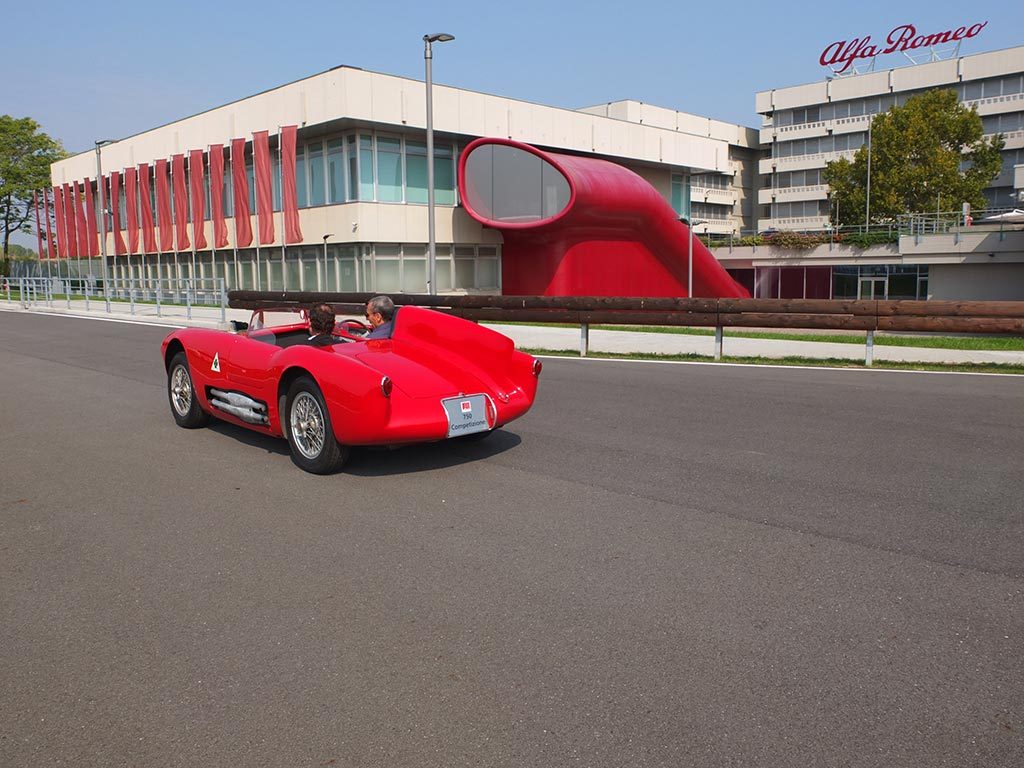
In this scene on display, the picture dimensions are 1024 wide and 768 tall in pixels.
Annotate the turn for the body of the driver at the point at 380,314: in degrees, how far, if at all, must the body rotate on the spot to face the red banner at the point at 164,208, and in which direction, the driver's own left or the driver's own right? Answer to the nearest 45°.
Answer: approximately 45° to the driver's own right

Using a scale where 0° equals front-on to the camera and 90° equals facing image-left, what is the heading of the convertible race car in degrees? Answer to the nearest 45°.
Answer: approximately 135°

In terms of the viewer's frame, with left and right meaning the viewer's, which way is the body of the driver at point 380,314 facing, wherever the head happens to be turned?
facing away from the viewer and to the left of the viewer

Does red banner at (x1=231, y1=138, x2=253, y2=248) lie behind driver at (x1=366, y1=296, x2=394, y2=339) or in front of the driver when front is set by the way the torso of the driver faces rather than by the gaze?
in front

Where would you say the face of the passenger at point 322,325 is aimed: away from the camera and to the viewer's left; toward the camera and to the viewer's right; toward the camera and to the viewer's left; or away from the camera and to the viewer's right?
away from the camera and to the viewer's left

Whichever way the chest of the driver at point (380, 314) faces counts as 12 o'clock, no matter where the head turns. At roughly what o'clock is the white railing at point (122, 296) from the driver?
The white railing is roughly at 1 o'clock from the driver.

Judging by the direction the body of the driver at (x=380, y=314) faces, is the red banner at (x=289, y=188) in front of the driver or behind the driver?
in front

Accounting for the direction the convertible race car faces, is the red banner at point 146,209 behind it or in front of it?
in front

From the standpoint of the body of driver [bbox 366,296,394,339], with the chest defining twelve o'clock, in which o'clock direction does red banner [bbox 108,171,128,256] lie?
The red banner is roughly at 1 o'clock from the driver.

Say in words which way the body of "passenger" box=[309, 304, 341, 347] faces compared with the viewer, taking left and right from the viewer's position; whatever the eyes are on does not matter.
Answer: facing away from the viewer and to the left of the viewer

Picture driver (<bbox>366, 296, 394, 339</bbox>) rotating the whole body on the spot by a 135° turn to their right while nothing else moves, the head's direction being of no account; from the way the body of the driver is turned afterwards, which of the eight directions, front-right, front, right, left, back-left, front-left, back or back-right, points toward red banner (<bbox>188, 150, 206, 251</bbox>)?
left

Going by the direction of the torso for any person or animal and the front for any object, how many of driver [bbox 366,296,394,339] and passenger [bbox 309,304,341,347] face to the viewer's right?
0
